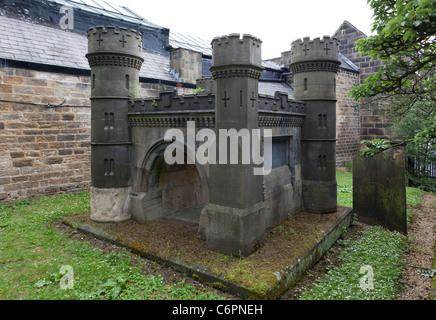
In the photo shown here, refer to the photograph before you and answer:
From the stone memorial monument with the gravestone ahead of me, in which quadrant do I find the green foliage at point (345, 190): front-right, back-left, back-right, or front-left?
front-left

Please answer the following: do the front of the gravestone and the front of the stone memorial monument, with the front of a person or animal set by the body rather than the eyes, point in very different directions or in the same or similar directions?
same or similar directions

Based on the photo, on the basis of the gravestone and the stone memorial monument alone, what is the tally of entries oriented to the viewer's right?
0

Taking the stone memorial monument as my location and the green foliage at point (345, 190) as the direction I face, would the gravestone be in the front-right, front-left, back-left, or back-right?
front-right

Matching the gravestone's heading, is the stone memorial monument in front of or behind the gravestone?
in front

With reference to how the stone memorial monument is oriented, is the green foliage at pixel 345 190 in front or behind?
behind

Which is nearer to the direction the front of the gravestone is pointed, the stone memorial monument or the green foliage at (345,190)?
the stone memorial monument

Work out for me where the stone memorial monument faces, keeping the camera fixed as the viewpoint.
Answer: facing the viewer and to the left of the viewer

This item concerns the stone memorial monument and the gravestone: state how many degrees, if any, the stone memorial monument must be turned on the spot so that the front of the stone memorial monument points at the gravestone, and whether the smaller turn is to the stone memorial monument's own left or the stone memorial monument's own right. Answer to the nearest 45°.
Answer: approximately 135° to the stone memorial monument's own left

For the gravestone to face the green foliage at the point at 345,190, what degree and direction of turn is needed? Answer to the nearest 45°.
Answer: approximately 135° to its right
